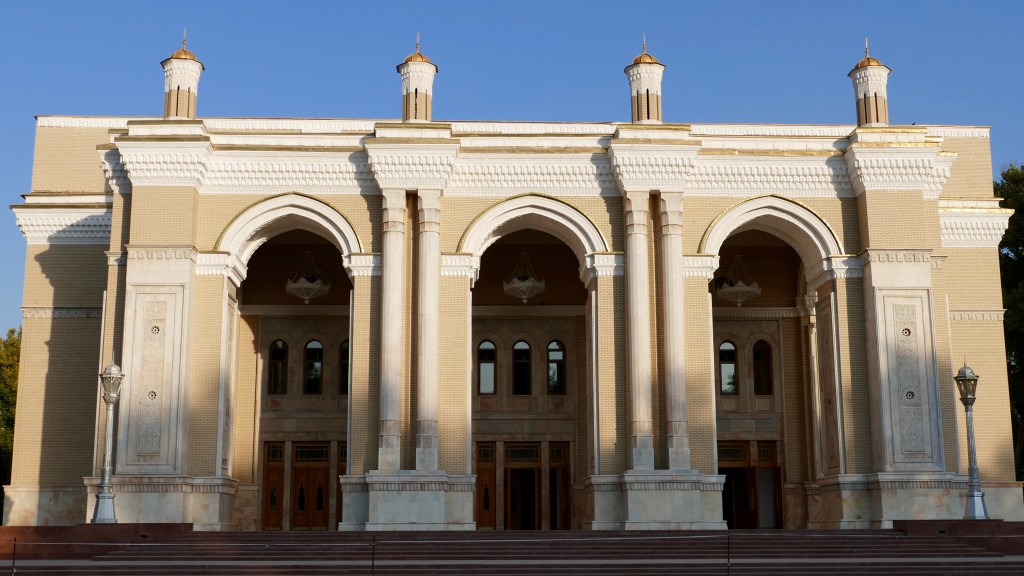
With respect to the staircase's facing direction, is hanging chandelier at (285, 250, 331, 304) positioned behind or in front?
behind

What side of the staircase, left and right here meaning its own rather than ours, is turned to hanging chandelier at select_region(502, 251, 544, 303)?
back

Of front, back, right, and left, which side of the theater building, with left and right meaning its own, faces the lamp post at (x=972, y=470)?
left

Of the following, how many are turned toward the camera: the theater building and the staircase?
2

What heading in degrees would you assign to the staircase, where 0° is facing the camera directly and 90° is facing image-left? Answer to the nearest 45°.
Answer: approximately 0°

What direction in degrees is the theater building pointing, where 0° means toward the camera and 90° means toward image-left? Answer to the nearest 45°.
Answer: approximately 0°

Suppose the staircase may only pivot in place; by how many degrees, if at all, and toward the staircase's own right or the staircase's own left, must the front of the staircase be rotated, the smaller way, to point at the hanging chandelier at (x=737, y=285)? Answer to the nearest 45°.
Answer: approximately 135° to the staircase's own left
